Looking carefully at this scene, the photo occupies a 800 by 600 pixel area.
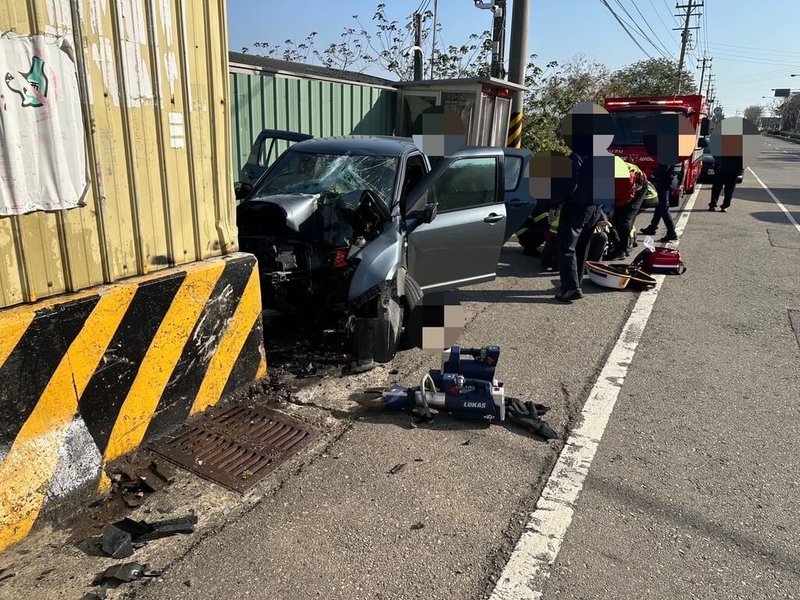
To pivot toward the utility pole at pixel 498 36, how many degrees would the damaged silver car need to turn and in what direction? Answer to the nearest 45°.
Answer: approximately 135° to its right

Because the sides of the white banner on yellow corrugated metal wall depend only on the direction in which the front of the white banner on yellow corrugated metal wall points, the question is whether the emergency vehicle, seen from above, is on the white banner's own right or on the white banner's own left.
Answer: on the white banner's own left

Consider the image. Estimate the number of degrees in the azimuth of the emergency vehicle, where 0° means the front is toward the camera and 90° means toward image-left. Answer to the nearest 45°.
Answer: approximately 0°

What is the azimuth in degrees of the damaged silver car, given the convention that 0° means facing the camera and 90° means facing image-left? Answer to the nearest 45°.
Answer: approximately 45°

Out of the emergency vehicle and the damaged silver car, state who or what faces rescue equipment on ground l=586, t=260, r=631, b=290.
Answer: the emergency vehicle

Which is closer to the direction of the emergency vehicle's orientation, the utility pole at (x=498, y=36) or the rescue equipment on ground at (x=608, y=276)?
the rescue equipment on ground

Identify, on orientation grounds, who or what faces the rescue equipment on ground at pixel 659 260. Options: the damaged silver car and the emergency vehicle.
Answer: the emergency vehicle

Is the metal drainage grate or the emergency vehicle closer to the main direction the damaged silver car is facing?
the metal drainage grate

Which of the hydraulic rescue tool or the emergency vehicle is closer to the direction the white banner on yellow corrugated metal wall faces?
the hydraulic rescue tool

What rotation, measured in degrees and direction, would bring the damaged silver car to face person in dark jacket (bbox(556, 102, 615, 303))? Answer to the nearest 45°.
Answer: approximately 180°

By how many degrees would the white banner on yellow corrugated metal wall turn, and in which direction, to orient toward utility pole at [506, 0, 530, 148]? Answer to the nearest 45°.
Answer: approximately 90° to its left

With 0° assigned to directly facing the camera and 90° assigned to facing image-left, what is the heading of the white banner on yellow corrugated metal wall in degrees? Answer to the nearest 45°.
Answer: approximately 315°
